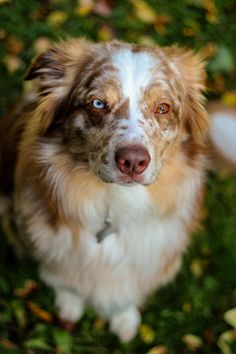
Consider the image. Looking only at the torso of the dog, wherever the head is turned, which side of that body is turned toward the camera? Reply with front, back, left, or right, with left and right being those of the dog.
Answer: front

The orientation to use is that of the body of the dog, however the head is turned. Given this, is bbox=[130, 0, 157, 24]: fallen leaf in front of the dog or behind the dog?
behind

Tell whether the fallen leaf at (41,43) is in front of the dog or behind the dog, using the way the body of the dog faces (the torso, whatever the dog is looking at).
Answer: behind

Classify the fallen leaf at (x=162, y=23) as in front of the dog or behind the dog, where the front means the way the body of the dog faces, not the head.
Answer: behind

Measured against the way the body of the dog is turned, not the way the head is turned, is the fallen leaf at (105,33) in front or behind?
behind

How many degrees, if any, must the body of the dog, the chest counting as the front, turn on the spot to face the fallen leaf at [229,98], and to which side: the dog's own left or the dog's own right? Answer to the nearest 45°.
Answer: approximately 135° to the dog's own left

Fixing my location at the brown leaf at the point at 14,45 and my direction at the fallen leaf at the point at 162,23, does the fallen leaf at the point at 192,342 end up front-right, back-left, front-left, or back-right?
front-right

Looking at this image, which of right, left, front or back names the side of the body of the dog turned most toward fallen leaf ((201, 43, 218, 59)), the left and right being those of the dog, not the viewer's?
back

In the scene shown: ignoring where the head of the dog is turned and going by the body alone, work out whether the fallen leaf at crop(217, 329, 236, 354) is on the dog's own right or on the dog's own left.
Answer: on the dog's own left
